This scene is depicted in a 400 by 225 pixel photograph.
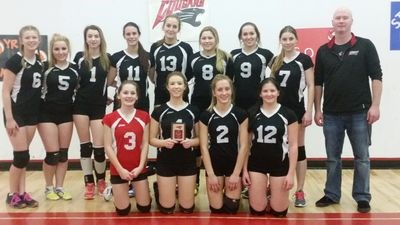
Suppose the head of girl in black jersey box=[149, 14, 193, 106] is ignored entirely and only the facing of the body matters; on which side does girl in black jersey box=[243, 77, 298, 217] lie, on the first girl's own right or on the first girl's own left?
on the first girl's own left

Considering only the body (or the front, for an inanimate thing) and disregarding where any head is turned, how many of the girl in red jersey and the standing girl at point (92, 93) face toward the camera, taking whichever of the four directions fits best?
2

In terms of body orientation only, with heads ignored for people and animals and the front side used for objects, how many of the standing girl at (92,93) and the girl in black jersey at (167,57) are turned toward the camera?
2

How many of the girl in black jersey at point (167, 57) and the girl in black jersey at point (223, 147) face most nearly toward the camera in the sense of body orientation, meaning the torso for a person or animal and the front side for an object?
2

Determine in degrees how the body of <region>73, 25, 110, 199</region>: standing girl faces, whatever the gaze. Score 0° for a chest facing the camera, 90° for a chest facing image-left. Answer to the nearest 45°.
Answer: approximately 0°

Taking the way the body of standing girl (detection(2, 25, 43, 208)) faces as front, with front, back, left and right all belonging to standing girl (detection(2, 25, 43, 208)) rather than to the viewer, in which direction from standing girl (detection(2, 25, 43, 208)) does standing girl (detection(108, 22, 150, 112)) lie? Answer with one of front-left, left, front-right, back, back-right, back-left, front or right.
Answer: front-left

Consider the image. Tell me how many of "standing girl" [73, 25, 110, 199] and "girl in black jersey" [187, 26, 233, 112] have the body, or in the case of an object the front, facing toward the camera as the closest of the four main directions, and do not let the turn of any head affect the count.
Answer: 2

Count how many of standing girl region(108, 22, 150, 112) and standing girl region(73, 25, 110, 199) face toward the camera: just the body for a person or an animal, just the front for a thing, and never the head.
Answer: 2

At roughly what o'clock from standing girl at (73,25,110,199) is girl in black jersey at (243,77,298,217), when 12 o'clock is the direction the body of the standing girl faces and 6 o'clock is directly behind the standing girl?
The girl in black jersey is roughly at 10 o'clock from the standing girl.

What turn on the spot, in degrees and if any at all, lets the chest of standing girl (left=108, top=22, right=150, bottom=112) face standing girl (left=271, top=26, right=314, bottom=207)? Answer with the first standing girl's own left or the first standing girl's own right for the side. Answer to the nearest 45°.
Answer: approximately 45° to the first standing girl's own left
